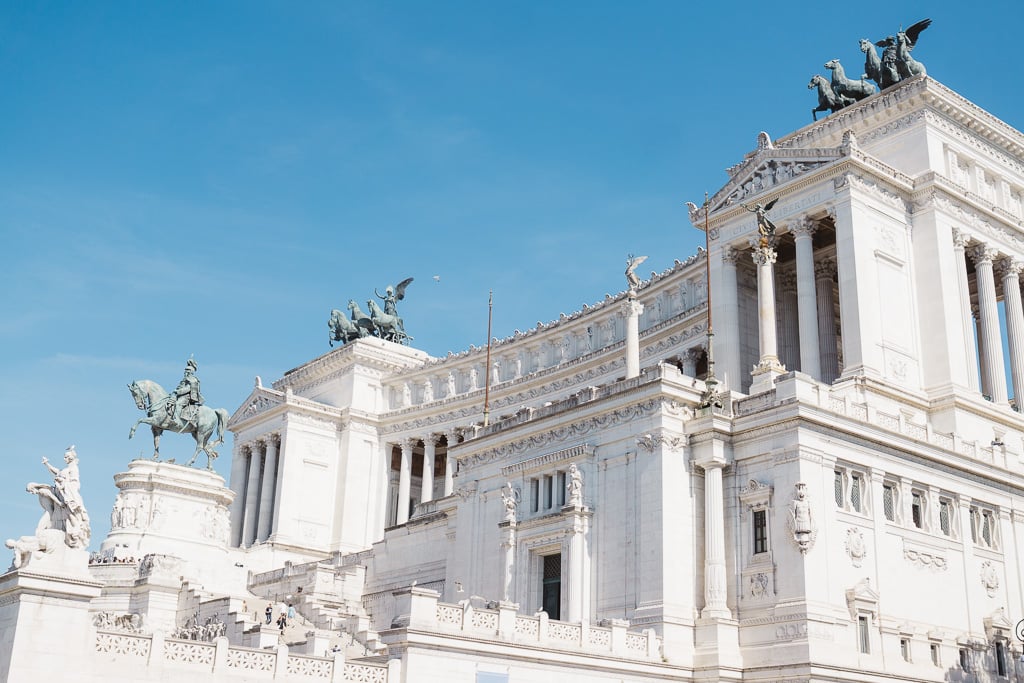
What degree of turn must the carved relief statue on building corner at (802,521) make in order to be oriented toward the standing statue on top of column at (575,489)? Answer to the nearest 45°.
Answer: approximately 90° to its right

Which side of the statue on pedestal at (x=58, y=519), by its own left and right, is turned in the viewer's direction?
left

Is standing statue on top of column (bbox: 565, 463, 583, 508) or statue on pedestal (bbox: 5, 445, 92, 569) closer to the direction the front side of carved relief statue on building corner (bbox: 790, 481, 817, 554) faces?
the statue on pedestal

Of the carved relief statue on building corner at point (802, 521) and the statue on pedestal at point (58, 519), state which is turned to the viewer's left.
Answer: the statue on pedestal

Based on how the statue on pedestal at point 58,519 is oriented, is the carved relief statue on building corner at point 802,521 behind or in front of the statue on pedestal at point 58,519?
behind

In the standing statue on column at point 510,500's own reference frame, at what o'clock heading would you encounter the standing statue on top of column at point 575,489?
the standing statue on top of column at point 575,489 is roughly at 9 o'clock from the standing statue on column at point 510,500.

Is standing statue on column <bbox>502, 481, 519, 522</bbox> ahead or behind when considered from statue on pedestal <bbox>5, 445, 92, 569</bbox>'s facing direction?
behind

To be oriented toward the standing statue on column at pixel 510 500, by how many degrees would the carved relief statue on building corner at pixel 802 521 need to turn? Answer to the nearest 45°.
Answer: approximately 135° to its right

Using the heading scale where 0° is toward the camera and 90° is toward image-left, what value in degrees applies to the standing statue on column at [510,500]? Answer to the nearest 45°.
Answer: approximately 45°

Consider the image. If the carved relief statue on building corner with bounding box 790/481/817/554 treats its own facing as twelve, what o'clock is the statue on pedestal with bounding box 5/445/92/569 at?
The statue on pedestal is roughly at 2 o'clock from the carved relief statue on building corner.
